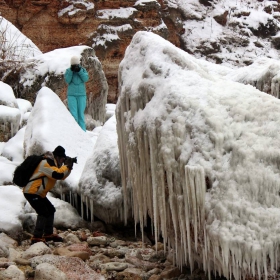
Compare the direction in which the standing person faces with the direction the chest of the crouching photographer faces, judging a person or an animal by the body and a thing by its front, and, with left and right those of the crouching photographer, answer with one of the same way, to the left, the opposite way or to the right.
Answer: to the right

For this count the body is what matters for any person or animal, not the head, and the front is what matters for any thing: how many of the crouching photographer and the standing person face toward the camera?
1

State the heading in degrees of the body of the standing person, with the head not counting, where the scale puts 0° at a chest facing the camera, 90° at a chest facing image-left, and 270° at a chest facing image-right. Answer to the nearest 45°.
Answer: approximately 0°

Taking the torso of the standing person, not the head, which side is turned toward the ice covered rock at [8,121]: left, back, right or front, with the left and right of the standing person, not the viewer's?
right

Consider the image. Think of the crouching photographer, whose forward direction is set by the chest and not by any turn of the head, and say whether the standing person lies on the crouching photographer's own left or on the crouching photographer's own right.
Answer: on the crouching photographer's own left

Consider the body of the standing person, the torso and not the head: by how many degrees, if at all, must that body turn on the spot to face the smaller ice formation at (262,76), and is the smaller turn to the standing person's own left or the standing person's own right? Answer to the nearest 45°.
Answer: approximately 45° to the standing person's own left

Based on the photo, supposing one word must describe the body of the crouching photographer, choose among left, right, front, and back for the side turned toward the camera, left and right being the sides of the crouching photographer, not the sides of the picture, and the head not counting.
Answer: right
